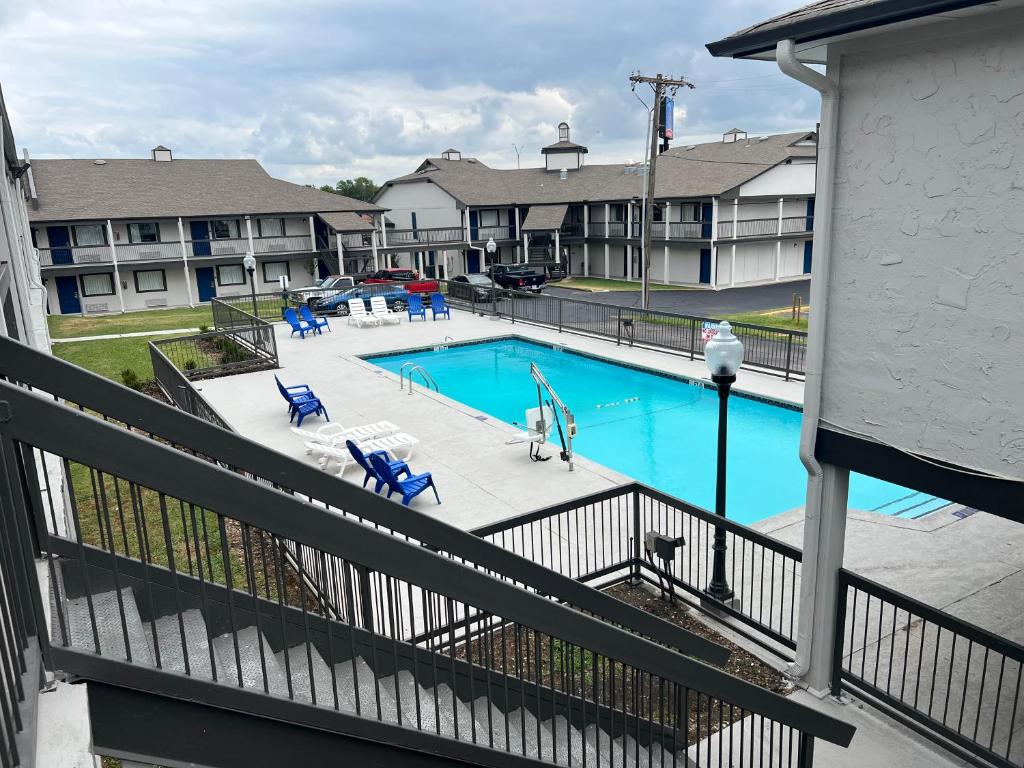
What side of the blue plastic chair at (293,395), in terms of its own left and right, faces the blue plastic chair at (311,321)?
left

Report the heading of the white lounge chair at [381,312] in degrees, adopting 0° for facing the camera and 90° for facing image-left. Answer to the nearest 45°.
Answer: approximately 315°

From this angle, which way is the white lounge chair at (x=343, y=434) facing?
to the viewer's right

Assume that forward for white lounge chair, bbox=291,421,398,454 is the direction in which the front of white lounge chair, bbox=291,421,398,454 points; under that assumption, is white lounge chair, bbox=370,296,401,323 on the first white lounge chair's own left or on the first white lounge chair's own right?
on the first white lounge chair's own left

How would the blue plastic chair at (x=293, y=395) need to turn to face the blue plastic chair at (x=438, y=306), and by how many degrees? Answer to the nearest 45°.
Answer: approximately 45° to its left

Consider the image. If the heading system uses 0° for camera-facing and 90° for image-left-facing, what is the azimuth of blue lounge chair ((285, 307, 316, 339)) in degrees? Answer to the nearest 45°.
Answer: approximately 315°

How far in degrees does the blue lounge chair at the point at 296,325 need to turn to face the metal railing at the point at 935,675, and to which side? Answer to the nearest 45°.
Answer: approximately 45° to its right

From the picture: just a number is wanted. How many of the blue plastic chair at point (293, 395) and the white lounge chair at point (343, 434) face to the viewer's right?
2

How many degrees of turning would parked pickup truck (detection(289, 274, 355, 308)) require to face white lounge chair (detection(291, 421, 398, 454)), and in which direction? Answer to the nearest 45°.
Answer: approximately 45° to its left

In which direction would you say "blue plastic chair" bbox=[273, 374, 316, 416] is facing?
to the viewer's right

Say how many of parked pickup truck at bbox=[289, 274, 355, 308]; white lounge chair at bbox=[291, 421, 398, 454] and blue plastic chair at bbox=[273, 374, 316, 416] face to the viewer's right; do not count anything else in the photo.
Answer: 2

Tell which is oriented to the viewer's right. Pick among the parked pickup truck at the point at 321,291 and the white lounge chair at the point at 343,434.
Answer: the white lounge chair
